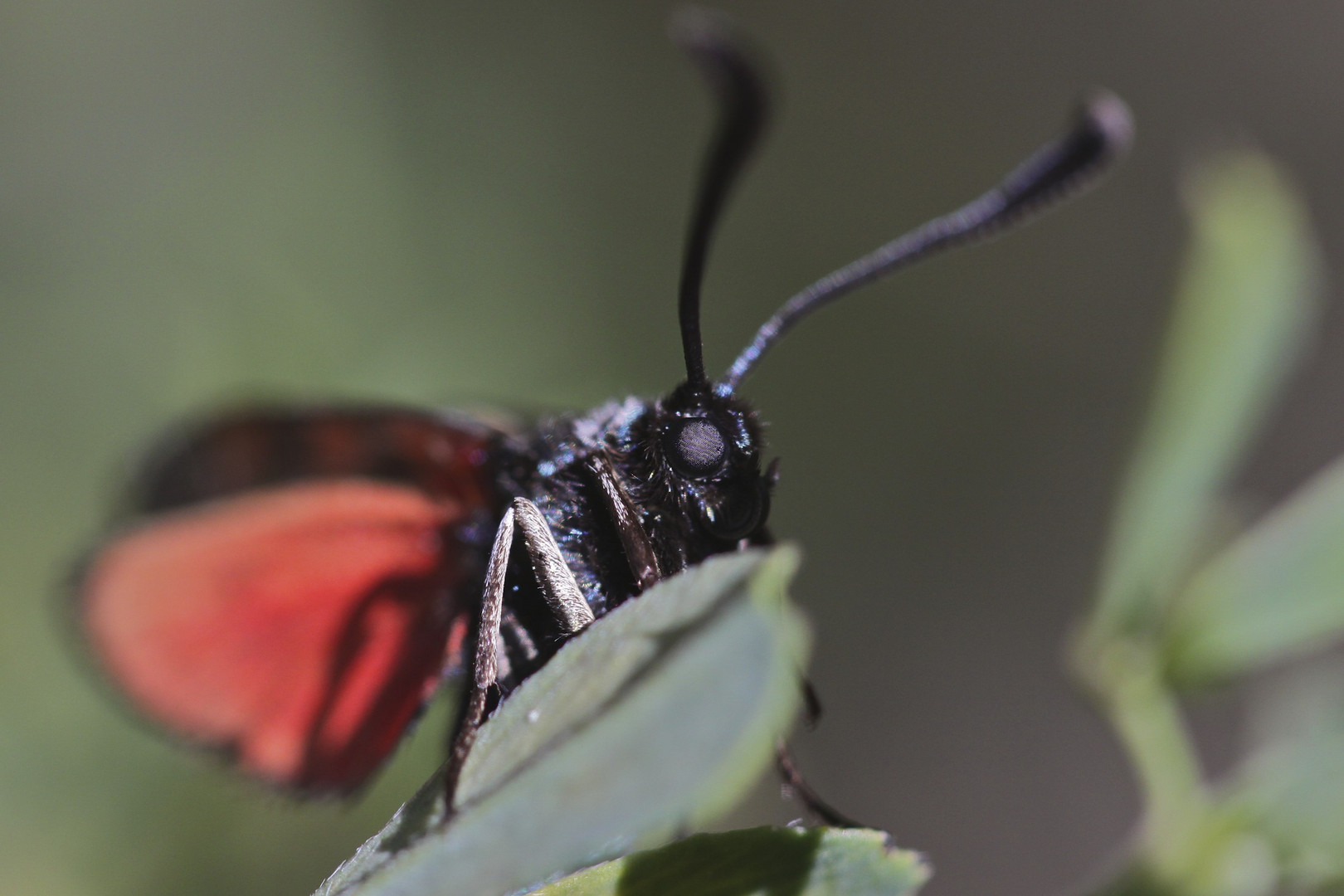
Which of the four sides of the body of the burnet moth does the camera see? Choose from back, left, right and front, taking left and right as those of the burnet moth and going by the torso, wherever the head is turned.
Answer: right

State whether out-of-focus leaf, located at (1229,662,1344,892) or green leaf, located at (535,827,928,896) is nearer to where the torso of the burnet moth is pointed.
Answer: the out-of-focus leaf

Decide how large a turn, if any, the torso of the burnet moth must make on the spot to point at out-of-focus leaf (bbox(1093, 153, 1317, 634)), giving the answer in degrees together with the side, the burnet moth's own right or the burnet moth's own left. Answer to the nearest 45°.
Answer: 0° — it already faces it
